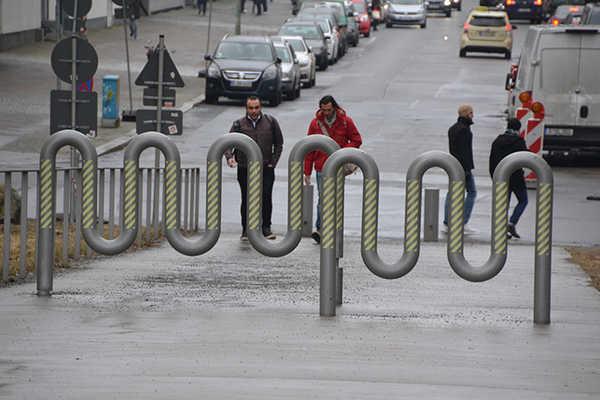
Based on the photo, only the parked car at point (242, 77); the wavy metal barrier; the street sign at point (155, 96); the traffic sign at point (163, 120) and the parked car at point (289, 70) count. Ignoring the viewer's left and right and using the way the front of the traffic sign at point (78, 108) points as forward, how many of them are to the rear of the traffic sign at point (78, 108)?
1

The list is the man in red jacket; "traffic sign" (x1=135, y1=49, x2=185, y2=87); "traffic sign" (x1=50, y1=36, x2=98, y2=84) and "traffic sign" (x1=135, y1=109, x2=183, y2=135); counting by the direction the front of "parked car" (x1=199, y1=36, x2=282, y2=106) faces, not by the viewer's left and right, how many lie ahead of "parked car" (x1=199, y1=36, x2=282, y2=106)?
4

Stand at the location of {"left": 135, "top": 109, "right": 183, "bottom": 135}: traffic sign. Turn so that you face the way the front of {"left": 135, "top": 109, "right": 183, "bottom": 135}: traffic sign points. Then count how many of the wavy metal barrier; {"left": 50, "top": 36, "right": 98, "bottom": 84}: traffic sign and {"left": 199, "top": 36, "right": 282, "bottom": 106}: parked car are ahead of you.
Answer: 1

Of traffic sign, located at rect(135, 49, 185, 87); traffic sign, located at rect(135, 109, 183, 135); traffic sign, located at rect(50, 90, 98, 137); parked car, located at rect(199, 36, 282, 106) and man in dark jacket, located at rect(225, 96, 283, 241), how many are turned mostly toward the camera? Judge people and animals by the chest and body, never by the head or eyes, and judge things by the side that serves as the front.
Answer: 2

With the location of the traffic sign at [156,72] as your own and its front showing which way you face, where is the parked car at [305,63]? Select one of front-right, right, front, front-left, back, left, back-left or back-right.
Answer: front

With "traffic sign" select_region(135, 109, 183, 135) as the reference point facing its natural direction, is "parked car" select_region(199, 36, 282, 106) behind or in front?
in front

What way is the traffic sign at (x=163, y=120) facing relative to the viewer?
away from the camera

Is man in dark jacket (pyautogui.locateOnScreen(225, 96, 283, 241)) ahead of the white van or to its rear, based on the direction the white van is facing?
to the rear

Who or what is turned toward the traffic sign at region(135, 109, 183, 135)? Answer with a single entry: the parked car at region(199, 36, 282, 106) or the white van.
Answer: the parked car

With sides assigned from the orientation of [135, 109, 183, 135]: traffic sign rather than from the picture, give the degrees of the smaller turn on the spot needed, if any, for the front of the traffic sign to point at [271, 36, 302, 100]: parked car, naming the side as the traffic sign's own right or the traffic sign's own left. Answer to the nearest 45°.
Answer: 0° — it already faces it

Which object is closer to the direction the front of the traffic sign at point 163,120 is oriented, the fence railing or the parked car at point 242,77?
the parked car

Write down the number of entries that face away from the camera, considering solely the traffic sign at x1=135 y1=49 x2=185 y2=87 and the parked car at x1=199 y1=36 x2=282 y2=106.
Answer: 1

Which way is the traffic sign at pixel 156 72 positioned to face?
away from the camera

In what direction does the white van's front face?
away from the camera

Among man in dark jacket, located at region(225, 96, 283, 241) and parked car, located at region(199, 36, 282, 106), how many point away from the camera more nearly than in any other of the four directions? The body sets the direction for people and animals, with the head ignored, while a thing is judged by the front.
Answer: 0

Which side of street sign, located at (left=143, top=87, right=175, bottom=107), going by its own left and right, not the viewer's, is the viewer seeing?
back

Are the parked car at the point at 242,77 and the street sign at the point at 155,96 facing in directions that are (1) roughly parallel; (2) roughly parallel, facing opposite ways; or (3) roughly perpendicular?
roughly parallel, facing opposite ways

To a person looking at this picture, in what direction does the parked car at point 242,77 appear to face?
facing the viewer

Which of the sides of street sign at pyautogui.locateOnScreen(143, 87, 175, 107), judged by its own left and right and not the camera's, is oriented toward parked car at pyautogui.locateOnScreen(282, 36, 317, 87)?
front

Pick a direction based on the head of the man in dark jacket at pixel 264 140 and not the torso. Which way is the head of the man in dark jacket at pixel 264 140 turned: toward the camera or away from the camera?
toward the camera
